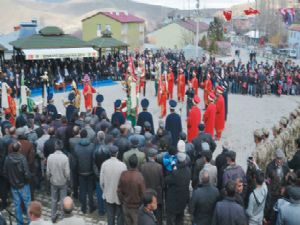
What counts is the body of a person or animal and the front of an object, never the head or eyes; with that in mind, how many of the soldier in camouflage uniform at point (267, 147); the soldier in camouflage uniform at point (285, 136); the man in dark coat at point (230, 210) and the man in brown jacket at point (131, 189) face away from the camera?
2

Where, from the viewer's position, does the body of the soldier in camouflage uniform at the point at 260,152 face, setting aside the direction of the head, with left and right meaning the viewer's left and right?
facing away from the viewer and to the left of the viewer

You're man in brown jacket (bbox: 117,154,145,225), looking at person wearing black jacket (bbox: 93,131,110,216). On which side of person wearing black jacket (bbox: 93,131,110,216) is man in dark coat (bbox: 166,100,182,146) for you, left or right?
right

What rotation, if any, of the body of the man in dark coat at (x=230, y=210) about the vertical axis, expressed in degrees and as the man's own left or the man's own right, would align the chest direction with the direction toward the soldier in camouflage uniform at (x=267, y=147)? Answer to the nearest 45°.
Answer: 0° — they already face them

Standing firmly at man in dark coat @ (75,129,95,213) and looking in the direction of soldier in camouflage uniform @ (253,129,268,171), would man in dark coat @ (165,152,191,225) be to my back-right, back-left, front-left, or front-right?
front-right

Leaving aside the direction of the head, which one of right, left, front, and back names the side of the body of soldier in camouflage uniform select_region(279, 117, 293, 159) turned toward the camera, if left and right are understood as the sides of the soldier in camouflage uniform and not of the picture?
left

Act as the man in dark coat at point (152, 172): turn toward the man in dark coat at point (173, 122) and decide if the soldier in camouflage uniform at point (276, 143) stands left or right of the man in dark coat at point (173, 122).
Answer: right

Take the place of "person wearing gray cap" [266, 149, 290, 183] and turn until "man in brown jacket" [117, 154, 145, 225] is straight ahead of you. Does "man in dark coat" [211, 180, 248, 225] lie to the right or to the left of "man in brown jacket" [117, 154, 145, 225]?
left

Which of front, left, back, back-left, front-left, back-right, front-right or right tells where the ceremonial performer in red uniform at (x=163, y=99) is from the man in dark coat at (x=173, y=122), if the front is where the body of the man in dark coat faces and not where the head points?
front

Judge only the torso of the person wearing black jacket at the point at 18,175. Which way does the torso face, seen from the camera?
away from the camera

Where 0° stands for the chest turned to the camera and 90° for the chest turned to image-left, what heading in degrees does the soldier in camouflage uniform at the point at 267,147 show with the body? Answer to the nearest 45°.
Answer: approximately 90°

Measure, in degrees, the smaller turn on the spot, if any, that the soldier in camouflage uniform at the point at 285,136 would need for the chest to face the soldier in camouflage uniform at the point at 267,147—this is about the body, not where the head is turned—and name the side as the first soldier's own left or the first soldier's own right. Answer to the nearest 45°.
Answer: approximately 90° to the first soldier's own left

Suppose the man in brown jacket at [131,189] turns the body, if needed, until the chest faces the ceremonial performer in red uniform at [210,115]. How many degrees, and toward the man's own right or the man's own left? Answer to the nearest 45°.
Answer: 0° — they already face them

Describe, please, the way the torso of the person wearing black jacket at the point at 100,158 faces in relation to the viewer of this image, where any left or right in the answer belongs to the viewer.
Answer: facing away from the viewer
